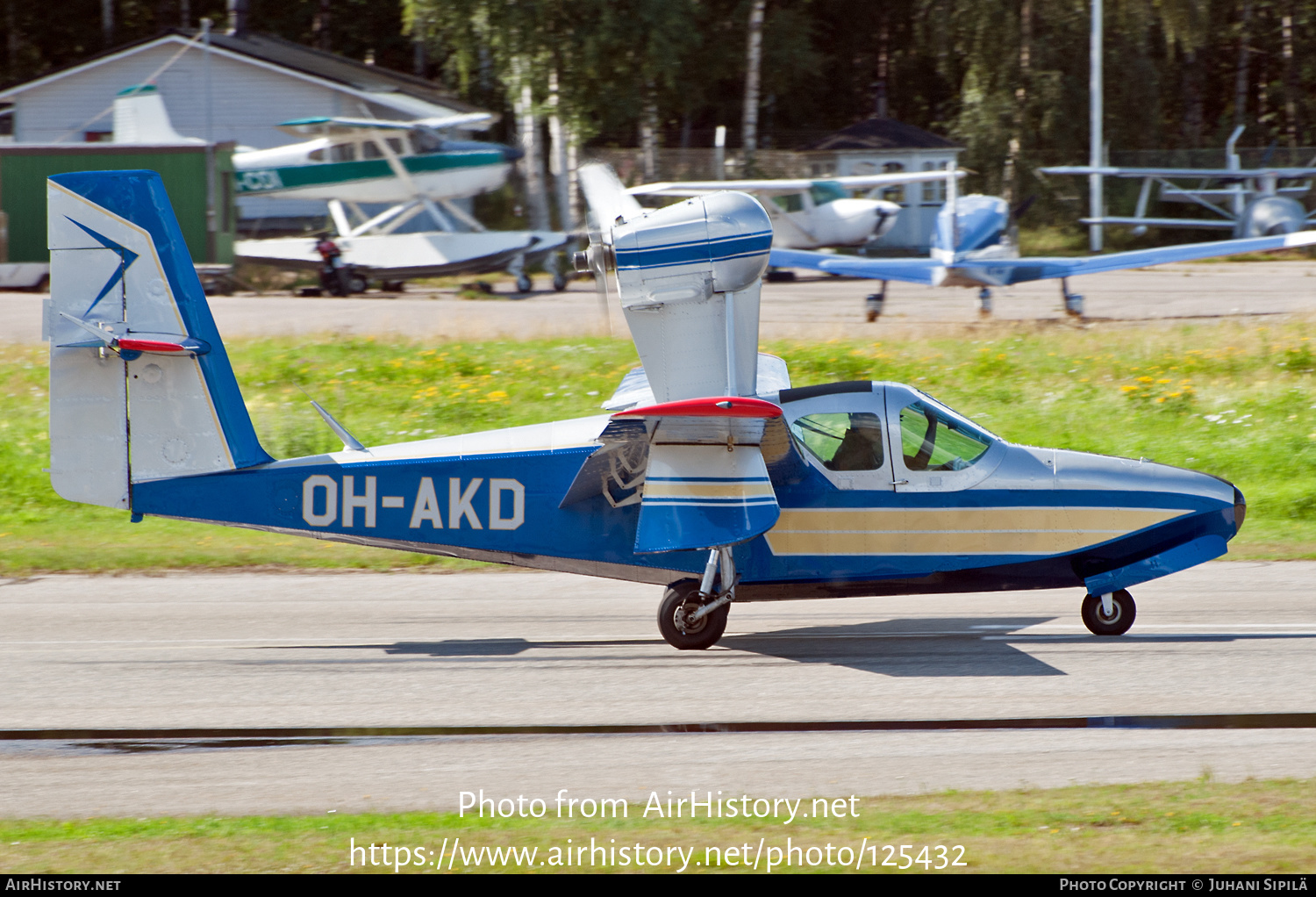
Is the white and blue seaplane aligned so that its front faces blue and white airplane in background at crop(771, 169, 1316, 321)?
no

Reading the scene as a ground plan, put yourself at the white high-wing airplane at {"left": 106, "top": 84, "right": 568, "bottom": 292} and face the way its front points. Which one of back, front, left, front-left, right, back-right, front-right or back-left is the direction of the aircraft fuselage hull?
right

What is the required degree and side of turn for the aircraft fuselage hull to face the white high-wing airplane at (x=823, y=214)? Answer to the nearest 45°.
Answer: approximately 90° to its left

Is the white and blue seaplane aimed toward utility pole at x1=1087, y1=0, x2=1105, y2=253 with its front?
no

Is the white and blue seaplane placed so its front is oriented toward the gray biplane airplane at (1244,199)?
no

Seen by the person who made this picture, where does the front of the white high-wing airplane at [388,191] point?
facing to the right of the viewer

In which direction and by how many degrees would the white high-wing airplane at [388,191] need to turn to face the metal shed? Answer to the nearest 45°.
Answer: approximately 135° to its left

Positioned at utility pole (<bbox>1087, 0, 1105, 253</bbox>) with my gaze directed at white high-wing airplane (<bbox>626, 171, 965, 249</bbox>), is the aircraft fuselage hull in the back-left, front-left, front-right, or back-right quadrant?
front-left

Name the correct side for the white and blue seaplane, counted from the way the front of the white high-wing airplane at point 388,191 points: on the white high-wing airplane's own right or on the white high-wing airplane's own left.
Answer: on the white high-wing airplane's own right

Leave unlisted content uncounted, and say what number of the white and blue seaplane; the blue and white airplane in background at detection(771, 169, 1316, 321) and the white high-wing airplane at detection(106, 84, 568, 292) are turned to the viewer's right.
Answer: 2

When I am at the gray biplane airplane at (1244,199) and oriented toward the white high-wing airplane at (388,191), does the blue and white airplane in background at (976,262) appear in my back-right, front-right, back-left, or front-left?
front-left

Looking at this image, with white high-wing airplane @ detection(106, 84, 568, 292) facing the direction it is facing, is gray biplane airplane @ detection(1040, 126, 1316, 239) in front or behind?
in front

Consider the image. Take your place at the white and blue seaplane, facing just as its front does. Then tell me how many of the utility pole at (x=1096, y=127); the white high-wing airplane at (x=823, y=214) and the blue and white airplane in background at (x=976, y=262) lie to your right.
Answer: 0
